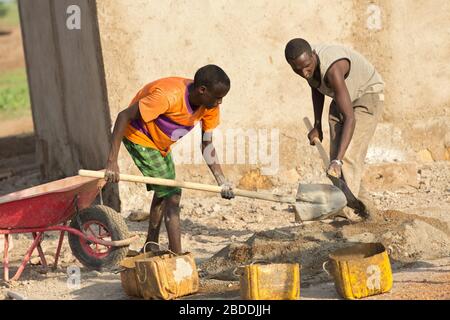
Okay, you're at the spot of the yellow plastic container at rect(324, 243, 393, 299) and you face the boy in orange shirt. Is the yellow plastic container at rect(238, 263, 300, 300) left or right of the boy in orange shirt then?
left

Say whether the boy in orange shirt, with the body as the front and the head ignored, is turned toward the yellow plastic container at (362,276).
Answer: yes

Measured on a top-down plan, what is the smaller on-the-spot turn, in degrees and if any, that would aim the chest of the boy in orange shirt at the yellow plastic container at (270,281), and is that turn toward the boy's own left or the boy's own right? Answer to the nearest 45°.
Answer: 0° — they already face it

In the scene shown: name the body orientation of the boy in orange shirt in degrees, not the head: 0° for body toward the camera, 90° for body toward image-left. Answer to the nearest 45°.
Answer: approximately 315°
